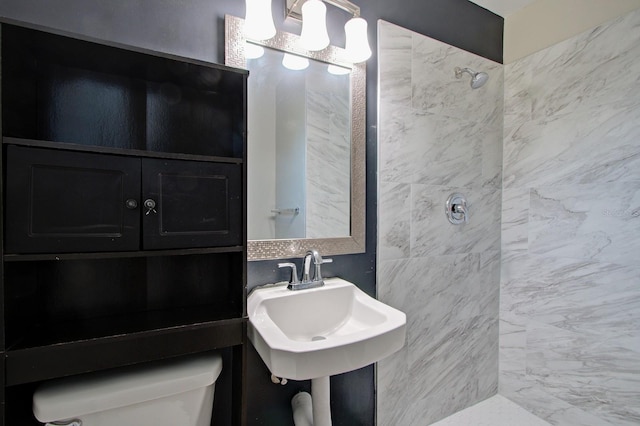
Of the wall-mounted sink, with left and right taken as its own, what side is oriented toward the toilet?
right

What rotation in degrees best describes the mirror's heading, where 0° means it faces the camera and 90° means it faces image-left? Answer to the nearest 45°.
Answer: approximately 315°

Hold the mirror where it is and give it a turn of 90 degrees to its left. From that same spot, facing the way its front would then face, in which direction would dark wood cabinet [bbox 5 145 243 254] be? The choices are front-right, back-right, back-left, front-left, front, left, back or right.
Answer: back

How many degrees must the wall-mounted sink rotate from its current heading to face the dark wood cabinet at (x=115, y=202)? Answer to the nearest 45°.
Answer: approximately 90° to its right

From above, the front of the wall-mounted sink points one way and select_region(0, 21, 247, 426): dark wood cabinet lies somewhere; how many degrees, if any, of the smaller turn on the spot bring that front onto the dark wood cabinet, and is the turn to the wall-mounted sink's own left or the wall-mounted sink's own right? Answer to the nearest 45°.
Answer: approximately 135° to the wall-mounted sink's own right

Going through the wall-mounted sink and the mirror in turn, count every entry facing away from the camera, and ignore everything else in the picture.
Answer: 0

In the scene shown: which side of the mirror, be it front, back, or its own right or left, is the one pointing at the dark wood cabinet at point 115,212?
right
